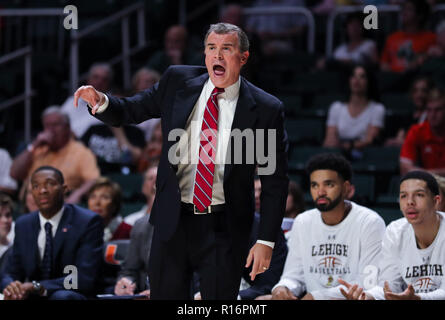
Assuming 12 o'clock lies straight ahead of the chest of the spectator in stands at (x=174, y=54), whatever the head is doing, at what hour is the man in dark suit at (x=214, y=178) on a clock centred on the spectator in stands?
The man in dark suit is roughly at 12 o'clock from the spectator in stands.

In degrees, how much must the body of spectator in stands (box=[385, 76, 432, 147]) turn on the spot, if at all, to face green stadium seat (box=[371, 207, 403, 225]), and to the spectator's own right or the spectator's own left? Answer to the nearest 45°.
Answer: approximately 45° to the spectator's own left

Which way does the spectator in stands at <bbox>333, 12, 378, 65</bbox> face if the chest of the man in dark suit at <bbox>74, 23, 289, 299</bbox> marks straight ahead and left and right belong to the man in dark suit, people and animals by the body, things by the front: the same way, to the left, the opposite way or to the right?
the same way

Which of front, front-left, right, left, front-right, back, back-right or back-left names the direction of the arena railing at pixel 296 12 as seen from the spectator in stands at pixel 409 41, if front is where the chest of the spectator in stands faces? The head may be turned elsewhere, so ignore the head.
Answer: right

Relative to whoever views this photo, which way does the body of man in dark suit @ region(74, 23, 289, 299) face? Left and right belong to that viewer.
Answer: facing the viewer and to the left of the viewer

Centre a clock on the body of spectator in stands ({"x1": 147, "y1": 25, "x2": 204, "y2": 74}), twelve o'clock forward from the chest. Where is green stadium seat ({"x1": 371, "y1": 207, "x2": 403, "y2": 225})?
The green stadium seat is roughly at 11 o'clock from the spectator in stands.

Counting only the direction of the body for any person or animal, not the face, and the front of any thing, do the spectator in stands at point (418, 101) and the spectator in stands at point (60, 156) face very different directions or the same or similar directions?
same or similar directions

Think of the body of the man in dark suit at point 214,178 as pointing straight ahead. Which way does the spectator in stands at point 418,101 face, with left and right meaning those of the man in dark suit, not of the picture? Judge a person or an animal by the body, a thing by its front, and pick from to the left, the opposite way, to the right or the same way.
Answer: the same way

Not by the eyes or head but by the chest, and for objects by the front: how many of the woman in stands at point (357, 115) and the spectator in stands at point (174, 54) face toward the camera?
2

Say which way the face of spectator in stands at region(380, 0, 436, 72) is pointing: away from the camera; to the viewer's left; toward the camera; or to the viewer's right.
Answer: toward the camera

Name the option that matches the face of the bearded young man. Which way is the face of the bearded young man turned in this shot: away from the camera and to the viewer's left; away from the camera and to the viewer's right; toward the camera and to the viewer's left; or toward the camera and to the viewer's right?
toward the camera and to the viewer's left

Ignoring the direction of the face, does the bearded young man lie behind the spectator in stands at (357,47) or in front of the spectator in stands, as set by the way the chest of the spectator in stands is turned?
in front

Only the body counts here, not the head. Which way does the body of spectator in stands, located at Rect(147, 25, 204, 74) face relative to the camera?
toward the camera

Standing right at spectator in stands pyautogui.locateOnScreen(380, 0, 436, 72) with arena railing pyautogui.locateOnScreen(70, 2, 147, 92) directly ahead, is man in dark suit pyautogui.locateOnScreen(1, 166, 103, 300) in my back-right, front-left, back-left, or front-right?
front-left

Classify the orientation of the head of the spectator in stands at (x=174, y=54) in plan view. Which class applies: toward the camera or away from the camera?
toward the camera

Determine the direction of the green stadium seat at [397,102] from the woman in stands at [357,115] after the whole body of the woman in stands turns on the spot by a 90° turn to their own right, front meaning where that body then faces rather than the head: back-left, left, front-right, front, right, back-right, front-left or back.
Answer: back-right

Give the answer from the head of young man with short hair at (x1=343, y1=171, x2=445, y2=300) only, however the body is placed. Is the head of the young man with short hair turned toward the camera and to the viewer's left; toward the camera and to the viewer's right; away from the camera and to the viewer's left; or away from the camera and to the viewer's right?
toward the camera and to the viewer's left

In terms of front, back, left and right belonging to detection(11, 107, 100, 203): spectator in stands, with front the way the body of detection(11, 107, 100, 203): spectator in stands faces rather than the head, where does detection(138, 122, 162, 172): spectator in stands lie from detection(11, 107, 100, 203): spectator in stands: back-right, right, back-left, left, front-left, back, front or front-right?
back-left

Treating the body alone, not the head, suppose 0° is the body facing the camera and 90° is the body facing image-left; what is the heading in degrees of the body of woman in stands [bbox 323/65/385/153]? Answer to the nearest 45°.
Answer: approximately 0°

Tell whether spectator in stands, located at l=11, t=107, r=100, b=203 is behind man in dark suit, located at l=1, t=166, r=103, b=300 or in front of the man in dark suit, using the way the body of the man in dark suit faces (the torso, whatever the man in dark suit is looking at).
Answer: behind
